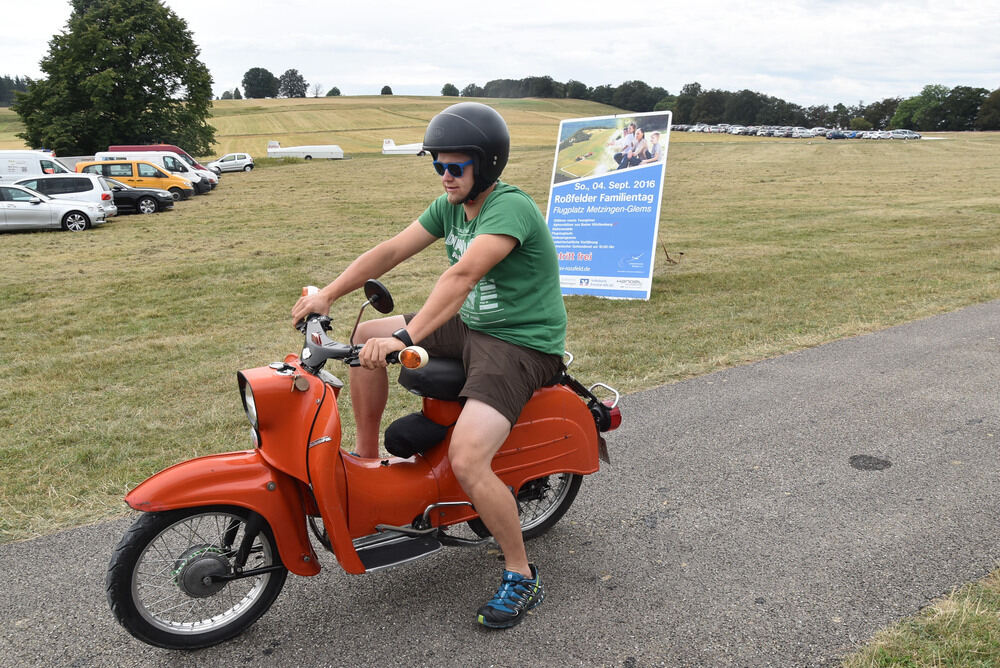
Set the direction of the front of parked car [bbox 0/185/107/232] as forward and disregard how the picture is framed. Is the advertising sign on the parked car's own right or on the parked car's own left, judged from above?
on the parked car's own right

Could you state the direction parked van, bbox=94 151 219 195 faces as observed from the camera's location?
facing to the right of the viewer

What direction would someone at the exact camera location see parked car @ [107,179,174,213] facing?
facing to the right of the viewer

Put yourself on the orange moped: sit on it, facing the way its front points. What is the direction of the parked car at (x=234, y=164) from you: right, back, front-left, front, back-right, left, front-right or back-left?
back-right

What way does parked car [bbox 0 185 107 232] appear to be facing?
to the viewer's right

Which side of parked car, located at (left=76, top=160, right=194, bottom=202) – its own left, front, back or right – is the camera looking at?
right

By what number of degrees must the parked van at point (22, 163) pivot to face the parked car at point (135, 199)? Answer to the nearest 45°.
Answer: approximately 90° to its right

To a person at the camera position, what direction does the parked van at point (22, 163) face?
facing to the right of the viewer
